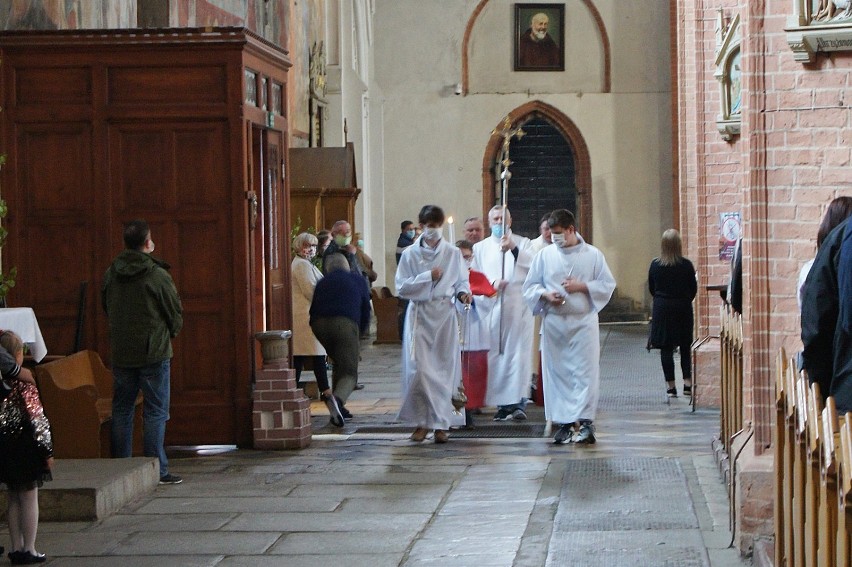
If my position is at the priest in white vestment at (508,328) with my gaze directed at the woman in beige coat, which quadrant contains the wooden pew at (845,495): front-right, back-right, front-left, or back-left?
back-left

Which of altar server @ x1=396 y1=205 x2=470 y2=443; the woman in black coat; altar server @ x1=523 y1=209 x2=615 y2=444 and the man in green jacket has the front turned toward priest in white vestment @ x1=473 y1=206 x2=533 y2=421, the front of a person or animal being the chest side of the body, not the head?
the man in green jacket

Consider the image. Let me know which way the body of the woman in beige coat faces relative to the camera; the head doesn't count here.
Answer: to the viewer's right

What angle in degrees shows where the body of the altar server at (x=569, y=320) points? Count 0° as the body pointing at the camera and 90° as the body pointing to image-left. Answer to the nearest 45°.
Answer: approximately 0°

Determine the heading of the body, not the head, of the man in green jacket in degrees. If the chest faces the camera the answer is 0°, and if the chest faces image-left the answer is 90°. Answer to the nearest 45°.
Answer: approximately 225°

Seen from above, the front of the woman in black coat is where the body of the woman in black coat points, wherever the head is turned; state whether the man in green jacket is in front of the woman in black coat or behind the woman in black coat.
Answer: behind

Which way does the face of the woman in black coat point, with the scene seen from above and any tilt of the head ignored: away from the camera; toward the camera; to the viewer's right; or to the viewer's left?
away from the camera

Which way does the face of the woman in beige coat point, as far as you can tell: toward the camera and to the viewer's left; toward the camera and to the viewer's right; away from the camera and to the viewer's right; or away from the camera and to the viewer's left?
toward the camera and to the viewer's right

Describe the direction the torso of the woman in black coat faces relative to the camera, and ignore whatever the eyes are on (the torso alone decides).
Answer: away from the camera
